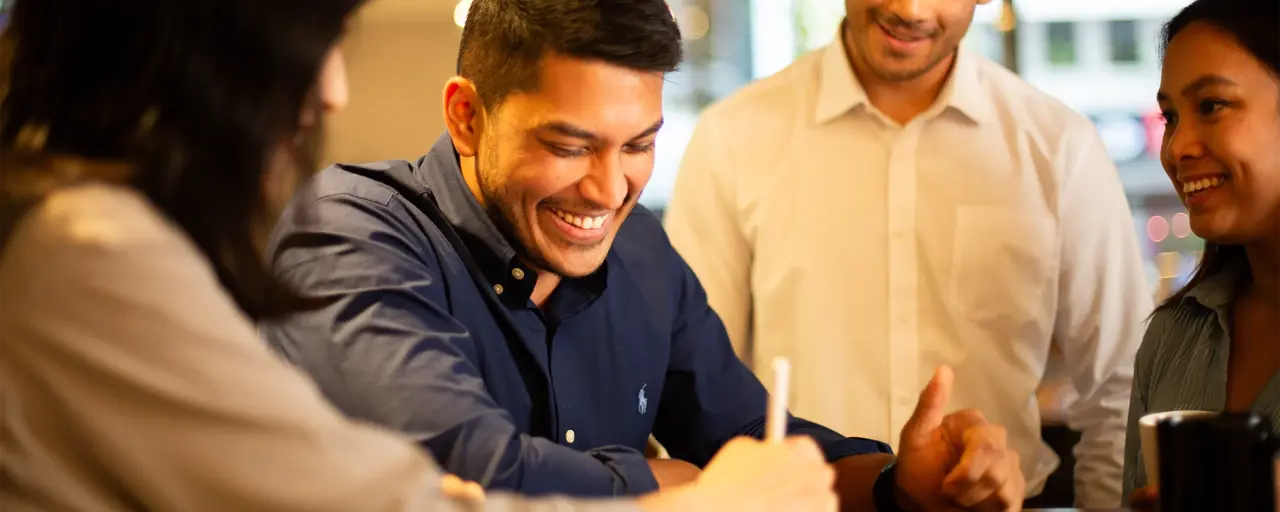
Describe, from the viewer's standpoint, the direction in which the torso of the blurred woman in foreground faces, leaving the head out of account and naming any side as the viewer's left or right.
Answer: facing away from the viewer and to the right of the viewer

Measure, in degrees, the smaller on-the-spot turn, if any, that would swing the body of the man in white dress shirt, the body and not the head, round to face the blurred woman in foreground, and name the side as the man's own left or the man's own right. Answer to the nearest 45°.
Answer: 0° — they already face them

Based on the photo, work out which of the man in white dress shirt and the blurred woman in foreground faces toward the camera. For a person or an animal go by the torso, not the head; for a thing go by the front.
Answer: the man in white dress shirt

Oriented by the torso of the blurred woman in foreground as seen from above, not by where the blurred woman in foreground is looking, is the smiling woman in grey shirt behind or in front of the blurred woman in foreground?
in front

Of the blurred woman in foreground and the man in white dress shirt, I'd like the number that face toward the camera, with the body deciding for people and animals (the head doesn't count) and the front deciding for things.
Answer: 1

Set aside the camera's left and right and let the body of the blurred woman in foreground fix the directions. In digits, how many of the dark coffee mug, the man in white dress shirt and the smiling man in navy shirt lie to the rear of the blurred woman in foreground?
0

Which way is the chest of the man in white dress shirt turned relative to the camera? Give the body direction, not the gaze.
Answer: toward the camera

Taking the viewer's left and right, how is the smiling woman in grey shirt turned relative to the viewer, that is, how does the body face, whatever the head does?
facing the viewer and to the left of the viewer

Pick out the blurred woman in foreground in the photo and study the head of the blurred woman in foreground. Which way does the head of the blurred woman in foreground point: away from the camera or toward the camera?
away from the camera

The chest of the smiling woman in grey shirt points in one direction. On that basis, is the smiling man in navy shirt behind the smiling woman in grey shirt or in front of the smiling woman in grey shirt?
in front

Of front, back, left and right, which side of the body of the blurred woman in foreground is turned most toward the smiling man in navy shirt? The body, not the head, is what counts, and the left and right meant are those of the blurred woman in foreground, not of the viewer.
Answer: front

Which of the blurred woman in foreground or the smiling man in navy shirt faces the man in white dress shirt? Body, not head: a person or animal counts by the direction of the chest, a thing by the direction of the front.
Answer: the blurred woman in foreground

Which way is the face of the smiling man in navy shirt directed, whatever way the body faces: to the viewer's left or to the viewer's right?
to the viewer's right

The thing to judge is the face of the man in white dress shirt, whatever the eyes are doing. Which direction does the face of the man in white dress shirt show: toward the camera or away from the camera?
toward the camera

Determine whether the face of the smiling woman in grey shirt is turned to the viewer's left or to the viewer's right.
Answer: to the viewer's left

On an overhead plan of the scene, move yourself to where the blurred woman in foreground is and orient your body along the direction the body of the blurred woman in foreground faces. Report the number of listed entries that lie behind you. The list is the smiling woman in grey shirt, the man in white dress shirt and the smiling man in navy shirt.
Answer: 0

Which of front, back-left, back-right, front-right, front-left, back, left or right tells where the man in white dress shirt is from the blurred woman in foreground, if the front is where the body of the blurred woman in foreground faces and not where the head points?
front

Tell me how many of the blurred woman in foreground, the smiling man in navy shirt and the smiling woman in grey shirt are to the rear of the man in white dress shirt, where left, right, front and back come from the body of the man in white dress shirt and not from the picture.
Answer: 0
